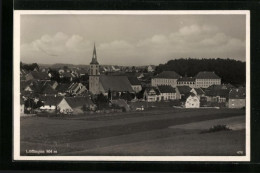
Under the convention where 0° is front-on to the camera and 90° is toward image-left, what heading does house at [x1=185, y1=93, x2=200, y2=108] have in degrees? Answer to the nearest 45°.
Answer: approximately 0°

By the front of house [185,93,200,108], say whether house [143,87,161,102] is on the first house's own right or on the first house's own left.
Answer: on the first house's own right

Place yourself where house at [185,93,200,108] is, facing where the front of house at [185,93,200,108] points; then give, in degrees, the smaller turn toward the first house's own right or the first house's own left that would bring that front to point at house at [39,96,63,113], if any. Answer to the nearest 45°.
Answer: approximately 90° to the first house's own right

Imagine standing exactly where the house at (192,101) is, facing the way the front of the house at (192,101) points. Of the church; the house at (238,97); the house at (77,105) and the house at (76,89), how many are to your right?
3

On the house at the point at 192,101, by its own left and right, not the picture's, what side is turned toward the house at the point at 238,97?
left

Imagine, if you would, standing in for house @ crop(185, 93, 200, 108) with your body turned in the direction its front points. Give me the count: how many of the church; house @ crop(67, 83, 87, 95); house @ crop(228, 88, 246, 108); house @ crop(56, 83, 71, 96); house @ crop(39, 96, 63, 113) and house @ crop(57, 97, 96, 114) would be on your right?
5

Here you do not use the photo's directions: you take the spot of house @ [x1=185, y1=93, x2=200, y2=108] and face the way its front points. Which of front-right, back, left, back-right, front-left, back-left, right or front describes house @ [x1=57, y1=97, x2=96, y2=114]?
right
